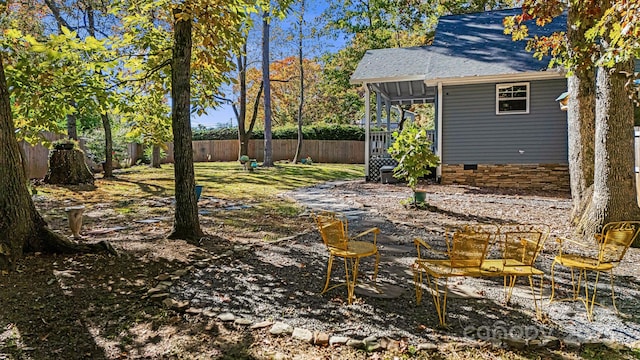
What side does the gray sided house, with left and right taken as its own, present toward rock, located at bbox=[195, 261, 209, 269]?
left

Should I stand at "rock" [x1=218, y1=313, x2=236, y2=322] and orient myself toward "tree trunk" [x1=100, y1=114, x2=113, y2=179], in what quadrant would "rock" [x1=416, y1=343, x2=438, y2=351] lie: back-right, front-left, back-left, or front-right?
back-right

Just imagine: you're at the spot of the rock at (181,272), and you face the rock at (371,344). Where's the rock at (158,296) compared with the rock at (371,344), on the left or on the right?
right

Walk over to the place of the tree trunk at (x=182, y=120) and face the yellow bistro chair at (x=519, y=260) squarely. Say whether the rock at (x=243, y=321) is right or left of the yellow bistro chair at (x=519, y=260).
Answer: right

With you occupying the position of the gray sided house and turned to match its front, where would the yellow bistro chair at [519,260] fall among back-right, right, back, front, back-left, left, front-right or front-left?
left

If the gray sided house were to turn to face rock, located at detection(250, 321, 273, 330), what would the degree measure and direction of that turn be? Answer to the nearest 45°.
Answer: approximately 90° to its left

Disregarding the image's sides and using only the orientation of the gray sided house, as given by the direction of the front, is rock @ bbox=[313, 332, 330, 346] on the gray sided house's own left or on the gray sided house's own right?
on the gray sided house's own left

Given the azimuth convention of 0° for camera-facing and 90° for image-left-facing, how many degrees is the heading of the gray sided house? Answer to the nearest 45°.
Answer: approximately 90°

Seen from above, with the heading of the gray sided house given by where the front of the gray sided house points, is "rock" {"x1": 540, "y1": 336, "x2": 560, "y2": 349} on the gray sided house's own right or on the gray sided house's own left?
on the gray sided house's own left

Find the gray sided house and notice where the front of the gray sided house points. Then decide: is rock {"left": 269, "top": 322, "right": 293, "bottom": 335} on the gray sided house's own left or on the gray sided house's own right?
on the gray sided house's own left

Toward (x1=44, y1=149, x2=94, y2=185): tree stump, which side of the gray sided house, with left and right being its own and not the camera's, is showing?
front

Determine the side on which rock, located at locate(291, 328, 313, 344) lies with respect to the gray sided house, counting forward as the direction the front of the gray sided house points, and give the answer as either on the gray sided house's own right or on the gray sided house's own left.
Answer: on the gray sided house's own left
